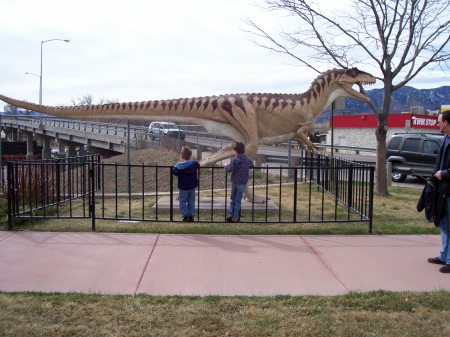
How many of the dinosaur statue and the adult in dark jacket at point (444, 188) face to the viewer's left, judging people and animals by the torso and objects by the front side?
1

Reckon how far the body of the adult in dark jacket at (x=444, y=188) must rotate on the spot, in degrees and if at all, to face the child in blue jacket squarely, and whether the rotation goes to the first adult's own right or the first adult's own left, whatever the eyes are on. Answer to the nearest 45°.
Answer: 0° — they already face them

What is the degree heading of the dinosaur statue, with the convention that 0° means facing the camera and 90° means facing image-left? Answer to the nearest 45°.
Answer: approximately 270°

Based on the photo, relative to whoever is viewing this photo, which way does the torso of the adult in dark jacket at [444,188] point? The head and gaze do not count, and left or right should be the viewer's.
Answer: facing to the left of the viewer

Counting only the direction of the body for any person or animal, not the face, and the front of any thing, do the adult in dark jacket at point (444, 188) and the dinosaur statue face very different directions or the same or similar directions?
very different directions

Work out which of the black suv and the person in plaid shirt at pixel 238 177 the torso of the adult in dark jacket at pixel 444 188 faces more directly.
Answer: the person in plaid shirt

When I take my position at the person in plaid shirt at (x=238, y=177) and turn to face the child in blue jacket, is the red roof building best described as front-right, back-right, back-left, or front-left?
back-right

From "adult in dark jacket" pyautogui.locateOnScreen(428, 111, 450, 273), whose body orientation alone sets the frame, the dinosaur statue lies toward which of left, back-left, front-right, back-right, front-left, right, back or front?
front-right

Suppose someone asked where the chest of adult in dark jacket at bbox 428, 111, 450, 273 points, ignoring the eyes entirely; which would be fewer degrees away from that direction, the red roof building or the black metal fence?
the black metal fence
